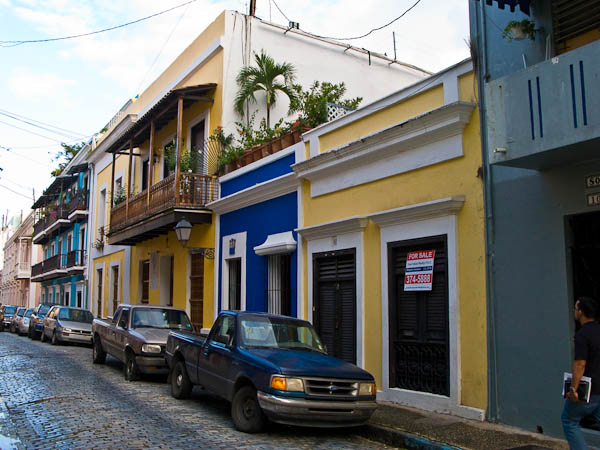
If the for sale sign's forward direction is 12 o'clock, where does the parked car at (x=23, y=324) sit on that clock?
The parked car is roughly at 3 o'clock from the for sale sign.

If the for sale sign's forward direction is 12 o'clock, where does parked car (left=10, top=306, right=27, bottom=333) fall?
The parked car is roughly at 3 o'clock from the for sale sign.

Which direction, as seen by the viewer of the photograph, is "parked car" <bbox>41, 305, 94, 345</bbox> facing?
facing the viewer and to the right of the viewer

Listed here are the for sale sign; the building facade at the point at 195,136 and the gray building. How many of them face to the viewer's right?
0

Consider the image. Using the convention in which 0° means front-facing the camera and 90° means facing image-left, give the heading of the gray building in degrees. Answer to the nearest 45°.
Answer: approximately 45°

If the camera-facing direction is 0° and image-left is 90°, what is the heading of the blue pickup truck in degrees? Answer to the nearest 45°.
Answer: approximately 315°

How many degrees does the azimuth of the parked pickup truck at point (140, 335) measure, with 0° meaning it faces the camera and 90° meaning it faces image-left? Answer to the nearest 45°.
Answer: approximately 315°

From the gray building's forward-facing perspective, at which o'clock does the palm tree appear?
The palm tree is roughly at 3 o'clock from the gray building.

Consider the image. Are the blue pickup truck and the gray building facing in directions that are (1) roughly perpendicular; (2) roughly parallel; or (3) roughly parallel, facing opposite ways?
roughly perpendicular

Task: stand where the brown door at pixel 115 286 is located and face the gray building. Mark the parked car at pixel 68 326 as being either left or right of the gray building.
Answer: right

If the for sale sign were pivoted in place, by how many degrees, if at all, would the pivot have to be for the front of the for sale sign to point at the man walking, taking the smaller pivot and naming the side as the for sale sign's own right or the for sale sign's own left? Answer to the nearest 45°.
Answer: approximately 45° to the for sale sign's own left

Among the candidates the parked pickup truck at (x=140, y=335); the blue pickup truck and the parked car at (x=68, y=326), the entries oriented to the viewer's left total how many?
0

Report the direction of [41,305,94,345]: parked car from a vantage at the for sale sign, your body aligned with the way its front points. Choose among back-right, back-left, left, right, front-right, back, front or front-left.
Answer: right

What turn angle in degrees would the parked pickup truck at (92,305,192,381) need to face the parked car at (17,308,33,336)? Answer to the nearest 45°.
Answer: approximately 135° to its left

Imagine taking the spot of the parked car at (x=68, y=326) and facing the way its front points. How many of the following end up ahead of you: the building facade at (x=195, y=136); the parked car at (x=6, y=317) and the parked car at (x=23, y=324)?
1

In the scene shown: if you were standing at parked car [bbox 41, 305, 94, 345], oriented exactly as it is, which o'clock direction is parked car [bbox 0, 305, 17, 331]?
parked car [bbox 0, 305, 17, 331] is roughly at 7 o'clock from parked car [bbox 41, 305, 94, 345].

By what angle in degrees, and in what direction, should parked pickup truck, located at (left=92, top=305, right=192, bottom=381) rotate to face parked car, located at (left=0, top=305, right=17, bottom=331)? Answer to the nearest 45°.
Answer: approximately 135° to its left

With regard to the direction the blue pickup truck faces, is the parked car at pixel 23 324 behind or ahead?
behind

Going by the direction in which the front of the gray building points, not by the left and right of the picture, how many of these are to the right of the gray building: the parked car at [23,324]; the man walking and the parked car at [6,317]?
2

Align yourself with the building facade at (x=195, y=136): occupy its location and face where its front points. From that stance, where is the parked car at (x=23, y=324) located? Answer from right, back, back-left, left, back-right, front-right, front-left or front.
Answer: right
